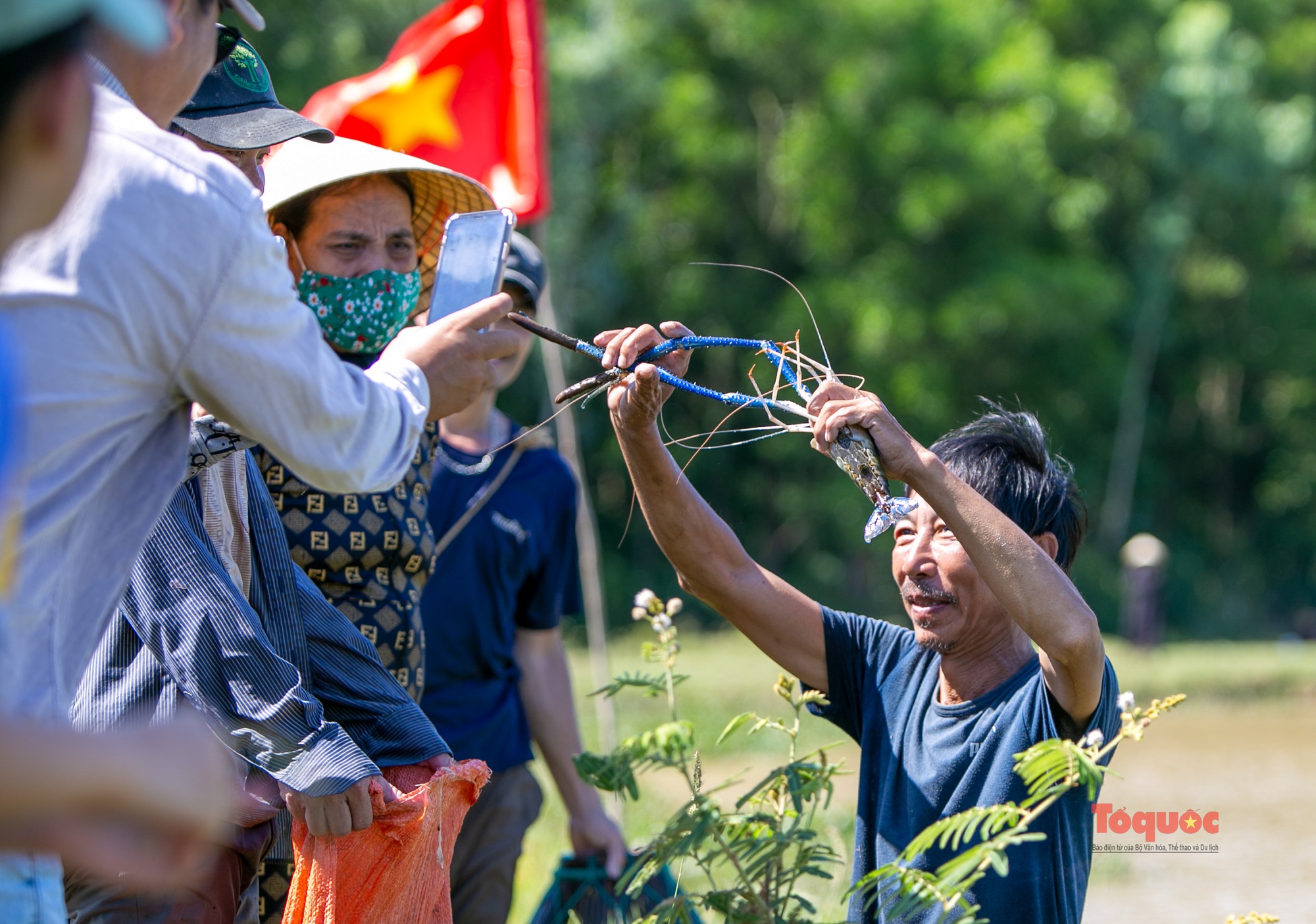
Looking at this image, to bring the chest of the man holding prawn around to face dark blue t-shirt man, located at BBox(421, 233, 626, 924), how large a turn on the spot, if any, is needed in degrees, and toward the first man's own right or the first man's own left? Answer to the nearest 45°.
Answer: approximately 90° to the first man's own right

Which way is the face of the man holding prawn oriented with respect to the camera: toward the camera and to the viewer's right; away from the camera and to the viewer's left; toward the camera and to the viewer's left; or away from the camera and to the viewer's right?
toward the camera and to the viewer's left

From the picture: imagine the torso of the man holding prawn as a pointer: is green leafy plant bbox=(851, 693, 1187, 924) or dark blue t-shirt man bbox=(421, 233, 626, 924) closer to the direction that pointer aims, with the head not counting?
the green leafy plant

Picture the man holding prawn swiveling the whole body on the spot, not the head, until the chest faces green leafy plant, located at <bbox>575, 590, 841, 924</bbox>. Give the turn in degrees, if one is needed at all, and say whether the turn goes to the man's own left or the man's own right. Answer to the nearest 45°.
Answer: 0° — they already face it

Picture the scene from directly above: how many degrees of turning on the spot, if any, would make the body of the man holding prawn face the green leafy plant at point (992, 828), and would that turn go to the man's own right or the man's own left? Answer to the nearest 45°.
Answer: approximately 45° to the man's own left

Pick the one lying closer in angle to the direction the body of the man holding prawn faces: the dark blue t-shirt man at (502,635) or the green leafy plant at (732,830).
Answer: the green leafy plant

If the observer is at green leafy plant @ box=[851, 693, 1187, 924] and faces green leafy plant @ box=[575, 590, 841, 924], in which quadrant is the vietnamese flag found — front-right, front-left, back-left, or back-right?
front-right

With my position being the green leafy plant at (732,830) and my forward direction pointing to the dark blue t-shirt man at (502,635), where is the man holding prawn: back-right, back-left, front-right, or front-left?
front-right

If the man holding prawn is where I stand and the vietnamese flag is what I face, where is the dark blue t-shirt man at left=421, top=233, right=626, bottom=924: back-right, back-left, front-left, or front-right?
front-left

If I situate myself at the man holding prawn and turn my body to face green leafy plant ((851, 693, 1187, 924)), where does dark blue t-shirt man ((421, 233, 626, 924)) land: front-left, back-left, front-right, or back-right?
back-right

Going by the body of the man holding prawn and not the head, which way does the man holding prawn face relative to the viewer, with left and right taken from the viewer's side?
facing the viewer and to the left of the viewer
